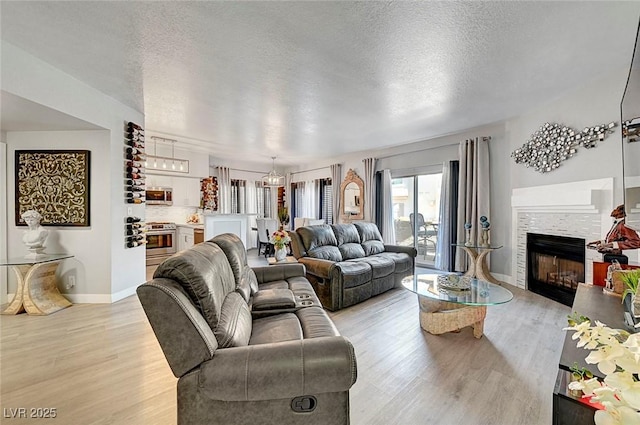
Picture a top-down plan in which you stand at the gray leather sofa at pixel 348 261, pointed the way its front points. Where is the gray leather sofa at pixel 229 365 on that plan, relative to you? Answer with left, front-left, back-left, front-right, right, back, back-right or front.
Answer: front-right

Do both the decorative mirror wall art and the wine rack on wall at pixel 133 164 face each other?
yes

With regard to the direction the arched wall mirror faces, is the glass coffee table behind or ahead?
ahead

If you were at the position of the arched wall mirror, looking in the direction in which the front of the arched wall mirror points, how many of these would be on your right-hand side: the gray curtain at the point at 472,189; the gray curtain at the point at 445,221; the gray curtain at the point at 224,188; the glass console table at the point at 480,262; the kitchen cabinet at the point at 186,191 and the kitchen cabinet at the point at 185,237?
3

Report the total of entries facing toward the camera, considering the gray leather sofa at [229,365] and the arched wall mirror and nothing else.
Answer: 1

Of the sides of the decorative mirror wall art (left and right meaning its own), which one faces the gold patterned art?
front

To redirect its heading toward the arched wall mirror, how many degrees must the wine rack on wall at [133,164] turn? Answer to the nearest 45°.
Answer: approximately 45° to its left

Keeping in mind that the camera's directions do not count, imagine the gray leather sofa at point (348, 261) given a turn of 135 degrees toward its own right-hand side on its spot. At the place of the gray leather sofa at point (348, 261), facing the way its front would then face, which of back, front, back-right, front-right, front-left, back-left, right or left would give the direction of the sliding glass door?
back-right

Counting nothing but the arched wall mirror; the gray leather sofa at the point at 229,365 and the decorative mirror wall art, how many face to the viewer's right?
1

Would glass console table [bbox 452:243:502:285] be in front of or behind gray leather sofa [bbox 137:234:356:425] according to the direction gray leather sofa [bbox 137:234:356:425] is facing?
in front

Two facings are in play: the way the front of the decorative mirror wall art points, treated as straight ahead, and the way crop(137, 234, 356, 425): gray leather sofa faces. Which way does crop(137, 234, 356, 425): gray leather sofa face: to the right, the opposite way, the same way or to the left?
the opposite way

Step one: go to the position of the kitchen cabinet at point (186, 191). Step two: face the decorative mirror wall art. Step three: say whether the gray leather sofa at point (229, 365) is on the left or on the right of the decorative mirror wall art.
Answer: right

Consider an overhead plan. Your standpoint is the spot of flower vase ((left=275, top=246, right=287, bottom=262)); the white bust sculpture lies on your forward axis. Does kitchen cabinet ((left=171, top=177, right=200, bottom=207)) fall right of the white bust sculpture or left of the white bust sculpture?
right
